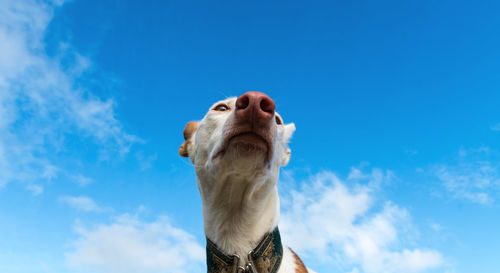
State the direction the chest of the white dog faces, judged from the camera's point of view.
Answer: toward the camera
